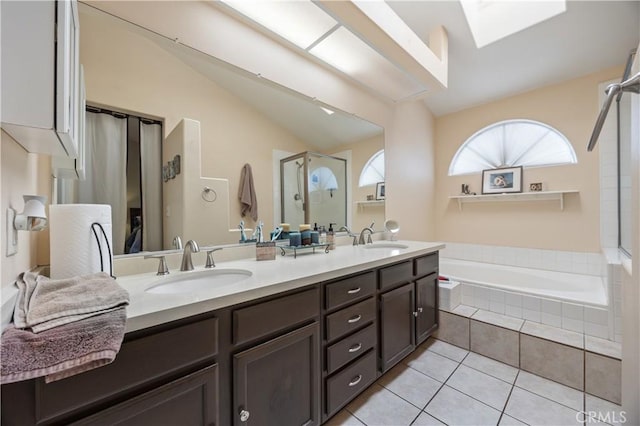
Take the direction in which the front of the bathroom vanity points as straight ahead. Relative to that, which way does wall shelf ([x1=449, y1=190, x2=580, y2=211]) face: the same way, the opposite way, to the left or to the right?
to the right

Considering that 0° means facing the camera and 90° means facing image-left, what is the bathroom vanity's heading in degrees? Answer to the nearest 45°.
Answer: approximately 315°

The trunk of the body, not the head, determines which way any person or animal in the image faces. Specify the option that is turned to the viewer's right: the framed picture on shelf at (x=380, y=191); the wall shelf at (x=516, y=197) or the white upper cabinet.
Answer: the white upper cabinet

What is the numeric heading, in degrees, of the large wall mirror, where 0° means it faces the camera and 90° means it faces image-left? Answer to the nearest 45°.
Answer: approximately 315°

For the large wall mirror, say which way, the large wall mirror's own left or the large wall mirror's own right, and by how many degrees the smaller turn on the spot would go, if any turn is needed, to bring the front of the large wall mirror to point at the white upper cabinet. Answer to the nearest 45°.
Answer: approximately 45° to the large wall mirror's own right

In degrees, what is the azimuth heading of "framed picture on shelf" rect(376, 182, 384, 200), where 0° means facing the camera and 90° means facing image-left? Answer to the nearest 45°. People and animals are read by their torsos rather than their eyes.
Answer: approximately 45°

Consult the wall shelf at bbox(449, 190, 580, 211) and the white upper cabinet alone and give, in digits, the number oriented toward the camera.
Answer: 1

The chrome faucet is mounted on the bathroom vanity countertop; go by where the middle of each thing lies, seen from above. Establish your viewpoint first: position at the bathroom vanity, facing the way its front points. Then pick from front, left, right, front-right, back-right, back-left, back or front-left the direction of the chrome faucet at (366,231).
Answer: left

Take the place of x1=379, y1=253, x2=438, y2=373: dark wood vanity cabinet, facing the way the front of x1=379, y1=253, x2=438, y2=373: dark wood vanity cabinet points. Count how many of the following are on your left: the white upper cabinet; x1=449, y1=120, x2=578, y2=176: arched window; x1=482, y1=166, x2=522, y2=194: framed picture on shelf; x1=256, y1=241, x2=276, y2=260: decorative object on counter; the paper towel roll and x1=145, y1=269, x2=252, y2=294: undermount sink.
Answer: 2

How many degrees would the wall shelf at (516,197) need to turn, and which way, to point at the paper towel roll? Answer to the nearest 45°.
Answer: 0° — it already faces it

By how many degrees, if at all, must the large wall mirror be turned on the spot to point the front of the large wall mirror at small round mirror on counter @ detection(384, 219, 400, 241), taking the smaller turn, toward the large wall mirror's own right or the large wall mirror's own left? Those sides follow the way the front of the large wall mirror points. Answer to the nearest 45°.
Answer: approximately 45° to the large wall mirror's own left

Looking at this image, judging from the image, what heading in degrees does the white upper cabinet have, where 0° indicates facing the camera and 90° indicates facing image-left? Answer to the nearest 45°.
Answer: approximately 270°
